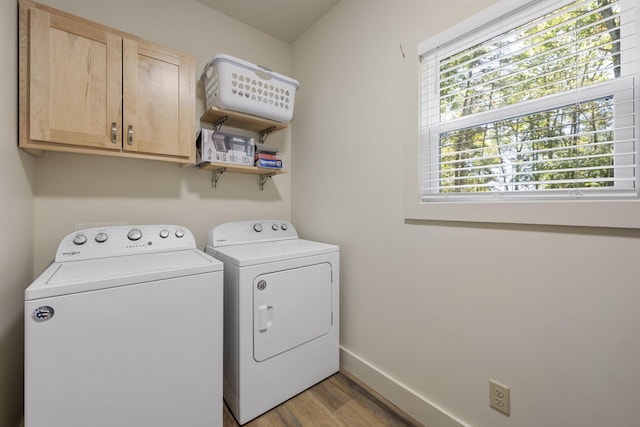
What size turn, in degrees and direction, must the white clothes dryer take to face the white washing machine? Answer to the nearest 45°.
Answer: approximately 90° to its right

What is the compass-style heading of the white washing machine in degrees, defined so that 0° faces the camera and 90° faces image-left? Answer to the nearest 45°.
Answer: approximately 0°

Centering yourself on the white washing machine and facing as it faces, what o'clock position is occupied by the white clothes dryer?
The white clothes dryer is roughly at 9 o'clock from the white washing machine.

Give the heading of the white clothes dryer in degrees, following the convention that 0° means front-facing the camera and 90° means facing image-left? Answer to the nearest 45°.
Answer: approximately 315°
